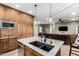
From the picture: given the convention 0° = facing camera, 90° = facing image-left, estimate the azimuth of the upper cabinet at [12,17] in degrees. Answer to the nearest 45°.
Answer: approximately 315°

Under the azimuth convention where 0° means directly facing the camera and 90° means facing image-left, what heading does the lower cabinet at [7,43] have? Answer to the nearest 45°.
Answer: approximately 315°
